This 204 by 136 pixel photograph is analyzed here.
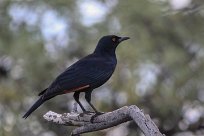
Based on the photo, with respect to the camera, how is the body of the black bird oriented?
to the viewer's right
